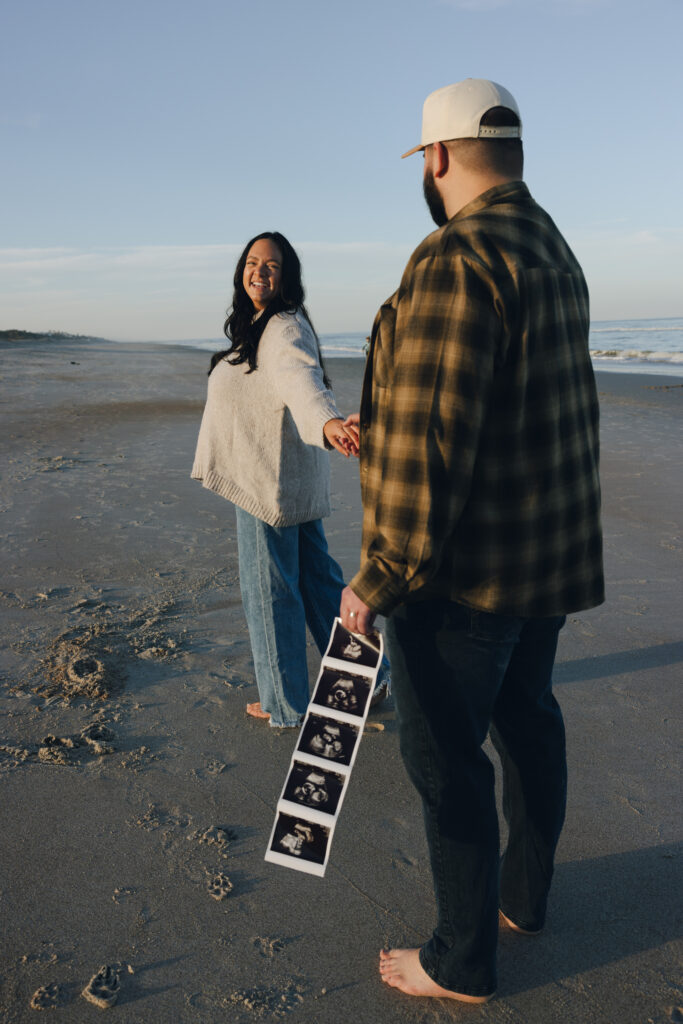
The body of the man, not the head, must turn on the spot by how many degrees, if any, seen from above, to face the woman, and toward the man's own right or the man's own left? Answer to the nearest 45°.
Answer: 0° — they already face them

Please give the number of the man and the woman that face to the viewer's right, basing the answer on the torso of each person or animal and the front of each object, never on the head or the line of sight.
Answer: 0

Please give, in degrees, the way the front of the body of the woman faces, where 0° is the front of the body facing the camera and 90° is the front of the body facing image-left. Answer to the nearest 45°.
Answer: approximately 90°

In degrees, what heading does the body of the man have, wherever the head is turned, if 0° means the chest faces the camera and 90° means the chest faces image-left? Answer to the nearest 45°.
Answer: approximately 135°
